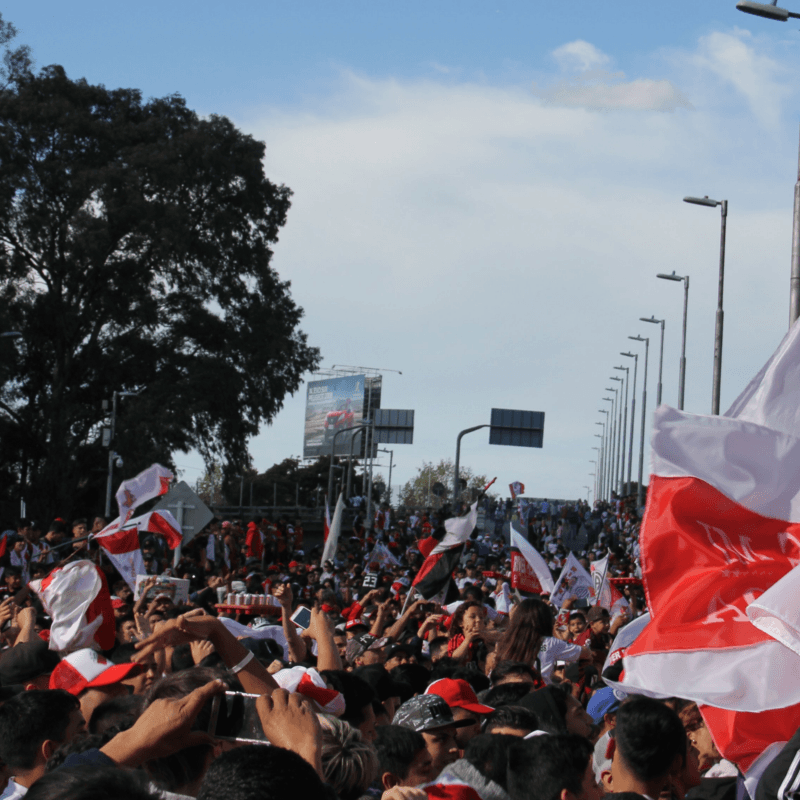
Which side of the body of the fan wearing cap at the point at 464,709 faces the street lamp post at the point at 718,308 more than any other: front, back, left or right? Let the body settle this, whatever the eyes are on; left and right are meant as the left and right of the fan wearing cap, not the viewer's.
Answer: left

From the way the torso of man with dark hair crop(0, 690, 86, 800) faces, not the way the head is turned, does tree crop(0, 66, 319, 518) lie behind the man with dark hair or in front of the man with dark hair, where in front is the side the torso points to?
in front

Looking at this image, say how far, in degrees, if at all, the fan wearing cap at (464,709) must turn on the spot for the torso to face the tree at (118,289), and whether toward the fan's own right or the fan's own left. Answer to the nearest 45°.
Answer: approximately 90° to the fan's own left

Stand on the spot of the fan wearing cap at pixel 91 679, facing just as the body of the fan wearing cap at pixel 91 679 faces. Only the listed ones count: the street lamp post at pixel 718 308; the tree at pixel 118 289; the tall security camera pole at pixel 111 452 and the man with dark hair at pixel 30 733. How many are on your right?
1

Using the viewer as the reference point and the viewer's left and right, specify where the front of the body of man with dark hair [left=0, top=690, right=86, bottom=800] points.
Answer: facing away from the viewer and to the right of the viewer
